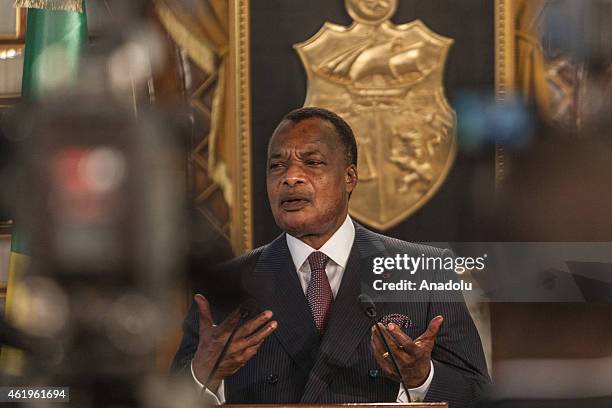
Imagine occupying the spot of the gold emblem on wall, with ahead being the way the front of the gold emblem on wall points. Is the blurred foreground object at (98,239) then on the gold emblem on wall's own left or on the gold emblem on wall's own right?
on the gold emblem on wall's own right

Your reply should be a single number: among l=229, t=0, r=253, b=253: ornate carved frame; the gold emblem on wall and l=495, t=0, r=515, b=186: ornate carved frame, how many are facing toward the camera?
3

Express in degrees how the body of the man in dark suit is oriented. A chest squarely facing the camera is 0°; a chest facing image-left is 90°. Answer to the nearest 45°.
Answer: approximately 0°

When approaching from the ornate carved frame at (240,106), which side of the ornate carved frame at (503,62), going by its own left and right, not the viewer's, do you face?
right

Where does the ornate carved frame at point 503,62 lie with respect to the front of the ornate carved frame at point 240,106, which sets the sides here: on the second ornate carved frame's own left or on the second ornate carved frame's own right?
on the second ornate carved frame's own left

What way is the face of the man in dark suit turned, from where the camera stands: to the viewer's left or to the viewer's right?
to the viewer's left

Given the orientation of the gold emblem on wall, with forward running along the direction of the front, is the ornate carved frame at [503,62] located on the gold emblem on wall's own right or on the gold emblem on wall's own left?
on the gold emblem on wall's own left

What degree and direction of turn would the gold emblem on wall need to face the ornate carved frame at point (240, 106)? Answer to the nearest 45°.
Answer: approximately 90° to its right

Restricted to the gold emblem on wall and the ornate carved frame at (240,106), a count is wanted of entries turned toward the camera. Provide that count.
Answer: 2

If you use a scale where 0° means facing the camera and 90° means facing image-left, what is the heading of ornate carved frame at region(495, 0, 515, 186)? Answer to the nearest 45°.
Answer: approximately 0°
